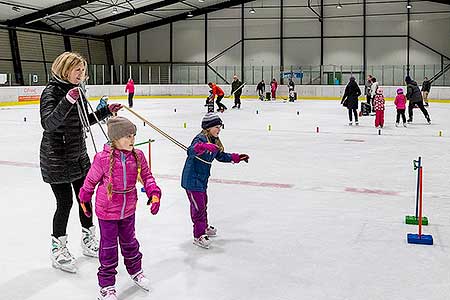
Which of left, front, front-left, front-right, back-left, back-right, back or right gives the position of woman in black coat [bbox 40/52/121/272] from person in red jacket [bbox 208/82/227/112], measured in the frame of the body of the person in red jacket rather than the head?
left

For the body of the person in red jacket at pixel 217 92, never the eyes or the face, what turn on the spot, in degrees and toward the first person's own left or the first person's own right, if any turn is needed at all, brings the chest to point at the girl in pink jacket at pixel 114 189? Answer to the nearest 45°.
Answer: approximately 90° to the first person's own left

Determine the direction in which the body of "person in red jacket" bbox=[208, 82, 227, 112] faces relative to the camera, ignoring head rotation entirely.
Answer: to the viewer's left

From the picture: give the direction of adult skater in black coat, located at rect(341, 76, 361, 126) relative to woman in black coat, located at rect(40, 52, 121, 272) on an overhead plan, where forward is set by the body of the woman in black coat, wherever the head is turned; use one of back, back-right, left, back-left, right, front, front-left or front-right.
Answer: left

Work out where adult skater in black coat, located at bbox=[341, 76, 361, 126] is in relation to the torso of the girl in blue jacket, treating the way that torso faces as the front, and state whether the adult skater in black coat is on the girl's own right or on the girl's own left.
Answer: on the girl's own left

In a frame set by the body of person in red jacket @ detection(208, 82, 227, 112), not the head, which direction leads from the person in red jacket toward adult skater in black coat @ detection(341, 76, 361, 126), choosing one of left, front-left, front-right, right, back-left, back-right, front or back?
back-left

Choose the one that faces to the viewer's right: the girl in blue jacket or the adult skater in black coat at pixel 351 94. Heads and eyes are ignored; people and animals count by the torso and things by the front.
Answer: the girl in blue jacket

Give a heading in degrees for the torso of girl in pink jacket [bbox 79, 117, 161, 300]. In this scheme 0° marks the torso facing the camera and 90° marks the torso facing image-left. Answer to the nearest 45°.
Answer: approximately 315°

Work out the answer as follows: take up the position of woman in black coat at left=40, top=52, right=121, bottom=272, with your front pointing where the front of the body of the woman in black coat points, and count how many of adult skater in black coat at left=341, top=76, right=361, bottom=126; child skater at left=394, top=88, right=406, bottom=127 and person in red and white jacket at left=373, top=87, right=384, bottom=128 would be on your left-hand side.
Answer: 3

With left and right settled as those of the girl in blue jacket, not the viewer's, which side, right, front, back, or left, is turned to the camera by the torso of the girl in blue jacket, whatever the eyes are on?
right
